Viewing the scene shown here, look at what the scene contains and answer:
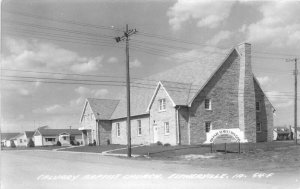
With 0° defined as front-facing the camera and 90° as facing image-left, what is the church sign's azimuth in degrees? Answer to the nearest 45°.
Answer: approximately 0°
